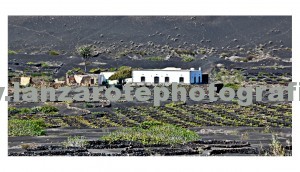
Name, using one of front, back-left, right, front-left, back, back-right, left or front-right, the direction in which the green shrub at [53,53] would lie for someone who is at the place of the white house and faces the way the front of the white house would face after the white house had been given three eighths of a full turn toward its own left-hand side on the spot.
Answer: back-left

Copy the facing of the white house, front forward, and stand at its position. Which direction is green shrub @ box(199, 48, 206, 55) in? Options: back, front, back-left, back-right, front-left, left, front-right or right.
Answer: back

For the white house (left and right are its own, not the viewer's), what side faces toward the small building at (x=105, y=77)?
right

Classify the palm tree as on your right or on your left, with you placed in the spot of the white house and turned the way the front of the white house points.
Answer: on your right

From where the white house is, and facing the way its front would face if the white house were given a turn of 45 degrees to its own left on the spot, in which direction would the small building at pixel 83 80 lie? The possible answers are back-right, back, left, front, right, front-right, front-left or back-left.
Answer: back-right

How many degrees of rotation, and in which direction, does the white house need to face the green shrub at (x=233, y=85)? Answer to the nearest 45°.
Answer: approximately 90° to its left

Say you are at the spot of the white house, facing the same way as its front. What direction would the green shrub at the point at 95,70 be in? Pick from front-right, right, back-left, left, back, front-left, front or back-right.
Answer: right

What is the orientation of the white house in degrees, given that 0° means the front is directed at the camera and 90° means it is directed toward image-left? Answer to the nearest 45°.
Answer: approximately 0°

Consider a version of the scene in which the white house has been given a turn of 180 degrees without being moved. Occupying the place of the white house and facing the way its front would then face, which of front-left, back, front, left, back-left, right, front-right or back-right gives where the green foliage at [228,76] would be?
right
